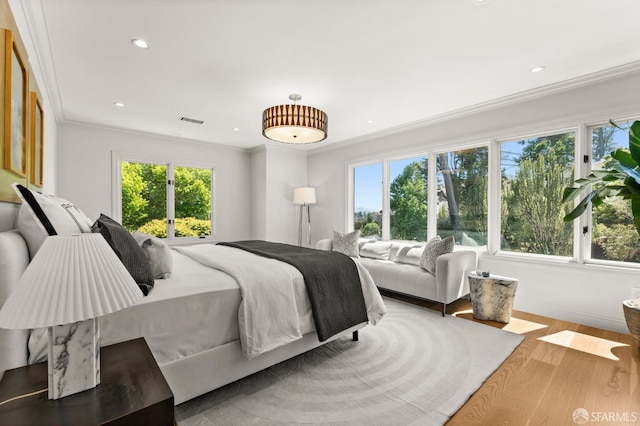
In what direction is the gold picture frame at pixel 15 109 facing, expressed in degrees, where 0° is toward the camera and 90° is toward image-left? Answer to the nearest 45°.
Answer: approximately 270°

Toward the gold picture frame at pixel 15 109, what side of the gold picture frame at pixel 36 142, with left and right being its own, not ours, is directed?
right

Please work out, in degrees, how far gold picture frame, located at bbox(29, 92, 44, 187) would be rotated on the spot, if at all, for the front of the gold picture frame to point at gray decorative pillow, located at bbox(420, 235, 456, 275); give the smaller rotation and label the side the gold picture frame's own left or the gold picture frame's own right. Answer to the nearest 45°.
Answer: approximately 45° to the gold picture frame's own right

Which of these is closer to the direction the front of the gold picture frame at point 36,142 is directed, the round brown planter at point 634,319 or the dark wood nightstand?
the round brown planter

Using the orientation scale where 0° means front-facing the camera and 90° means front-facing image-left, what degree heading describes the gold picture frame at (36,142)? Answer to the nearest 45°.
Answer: approximately 270°

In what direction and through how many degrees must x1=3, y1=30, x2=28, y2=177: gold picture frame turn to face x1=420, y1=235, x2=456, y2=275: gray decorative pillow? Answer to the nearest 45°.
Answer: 0° — it already faces it

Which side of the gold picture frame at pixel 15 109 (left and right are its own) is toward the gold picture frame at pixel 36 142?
left

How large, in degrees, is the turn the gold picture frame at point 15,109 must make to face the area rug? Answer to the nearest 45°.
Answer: approximately 45° to its right

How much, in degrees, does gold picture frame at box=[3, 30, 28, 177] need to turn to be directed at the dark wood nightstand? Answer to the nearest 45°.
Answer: approximately 90° to its right
